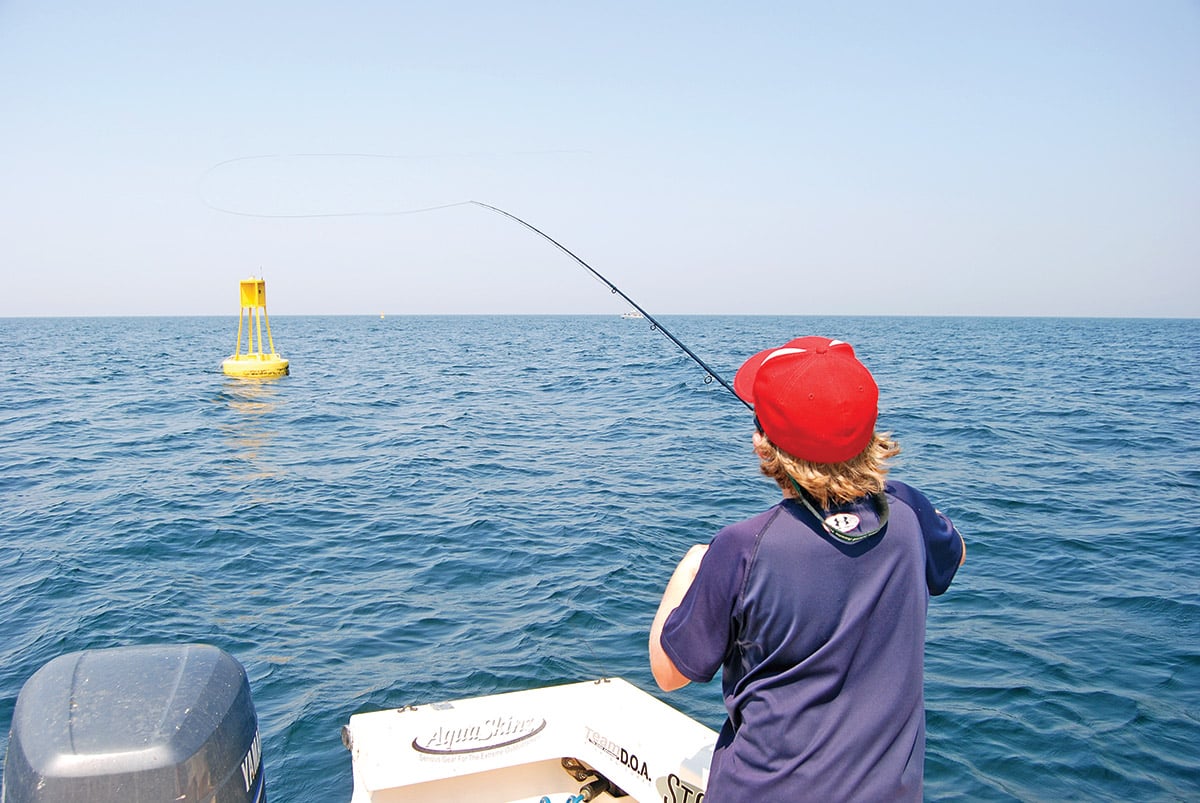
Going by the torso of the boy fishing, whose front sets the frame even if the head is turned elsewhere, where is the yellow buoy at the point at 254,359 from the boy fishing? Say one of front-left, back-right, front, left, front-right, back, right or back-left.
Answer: front

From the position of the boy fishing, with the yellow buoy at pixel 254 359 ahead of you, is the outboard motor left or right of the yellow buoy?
left

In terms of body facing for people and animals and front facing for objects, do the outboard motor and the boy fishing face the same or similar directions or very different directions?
very different directions

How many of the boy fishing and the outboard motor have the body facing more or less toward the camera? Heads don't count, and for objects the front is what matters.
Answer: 1

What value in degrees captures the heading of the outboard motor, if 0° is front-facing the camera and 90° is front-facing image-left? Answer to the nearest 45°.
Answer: approximately 0°

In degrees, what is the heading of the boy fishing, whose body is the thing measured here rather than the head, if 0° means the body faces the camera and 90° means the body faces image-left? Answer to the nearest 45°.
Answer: approximately 135°

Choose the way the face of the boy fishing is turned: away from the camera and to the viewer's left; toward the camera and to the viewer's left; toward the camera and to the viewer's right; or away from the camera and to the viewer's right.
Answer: away from the camera and to the viewer's left

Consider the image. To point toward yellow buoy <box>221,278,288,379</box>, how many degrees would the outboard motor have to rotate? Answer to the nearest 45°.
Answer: approximately 180°
